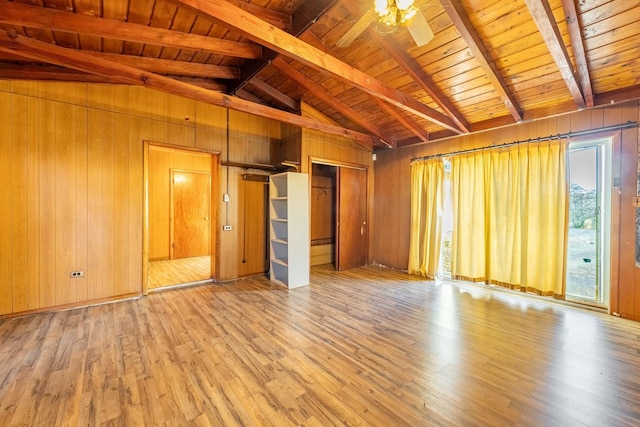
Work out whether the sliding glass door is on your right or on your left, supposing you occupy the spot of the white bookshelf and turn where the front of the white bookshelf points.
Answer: on your left

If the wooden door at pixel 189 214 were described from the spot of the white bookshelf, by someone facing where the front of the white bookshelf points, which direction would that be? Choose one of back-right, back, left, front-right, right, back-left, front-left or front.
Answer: right

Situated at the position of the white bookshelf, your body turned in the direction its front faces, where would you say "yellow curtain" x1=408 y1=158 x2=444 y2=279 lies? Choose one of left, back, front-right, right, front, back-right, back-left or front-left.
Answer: back-left

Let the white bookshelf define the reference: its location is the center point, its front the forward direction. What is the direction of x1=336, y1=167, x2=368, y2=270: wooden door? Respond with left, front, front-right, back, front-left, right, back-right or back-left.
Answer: back

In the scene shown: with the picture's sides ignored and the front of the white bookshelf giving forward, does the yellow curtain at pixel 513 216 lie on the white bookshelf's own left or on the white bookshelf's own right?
on the white bookshelf's own left

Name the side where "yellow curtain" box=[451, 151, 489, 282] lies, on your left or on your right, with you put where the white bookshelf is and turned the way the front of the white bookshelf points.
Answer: on your left

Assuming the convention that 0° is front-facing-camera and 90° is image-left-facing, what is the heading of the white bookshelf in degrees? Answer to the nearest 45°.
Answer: approximately 45°
